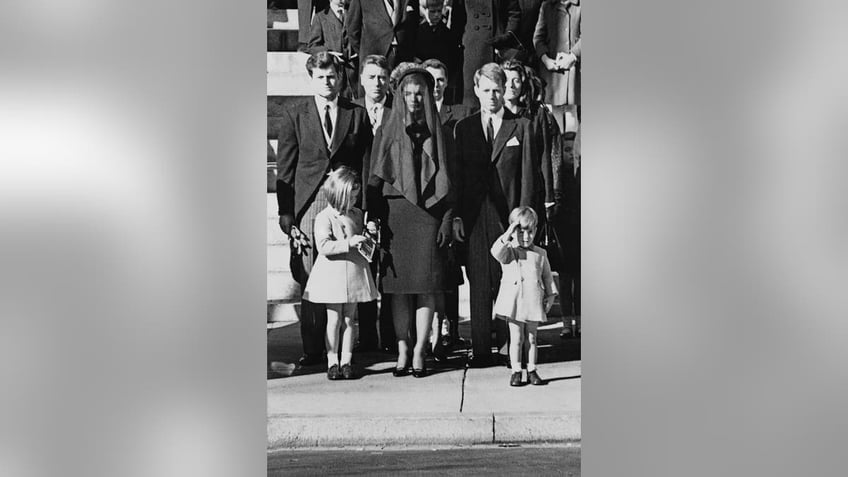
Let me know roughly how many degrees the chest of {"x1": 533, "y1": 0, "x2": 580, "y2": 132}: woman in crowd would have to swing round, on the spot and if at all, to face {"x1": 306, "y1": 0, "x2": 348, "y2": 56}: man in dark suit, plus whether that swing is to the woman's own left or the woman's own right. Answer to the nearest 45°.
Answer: approximately 90° to the woman's own right

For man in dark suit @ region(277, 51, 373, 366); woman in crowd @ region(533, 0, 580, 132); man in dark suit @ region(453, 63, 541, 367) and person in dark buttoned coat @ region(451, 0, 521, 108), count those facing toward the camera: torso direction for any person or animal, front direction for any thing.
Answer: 4

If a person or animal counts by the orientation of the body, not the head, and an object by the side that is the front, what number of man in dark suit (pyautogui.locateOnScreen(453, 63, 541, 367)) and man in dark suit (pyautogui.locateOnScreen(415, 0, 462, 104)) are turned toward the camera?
2

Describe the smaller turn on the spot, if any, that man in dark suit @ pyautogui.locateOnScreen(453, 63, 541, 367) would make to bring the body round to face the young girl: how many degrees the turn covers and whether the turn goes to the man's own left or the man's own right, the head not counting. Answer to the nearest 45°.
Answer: approximately 90° to the man's own right

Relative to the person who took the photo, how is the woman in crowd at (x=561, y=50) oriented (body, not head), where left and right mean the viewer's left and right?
facing the viewer

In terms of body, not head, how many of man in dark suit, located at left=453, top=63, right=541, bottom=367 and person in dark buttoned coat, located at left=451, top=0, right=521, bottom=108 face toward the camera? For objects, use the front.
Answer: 2

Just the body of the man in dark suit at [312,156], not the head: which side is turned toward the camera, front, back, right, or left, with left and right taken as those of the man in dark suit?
front

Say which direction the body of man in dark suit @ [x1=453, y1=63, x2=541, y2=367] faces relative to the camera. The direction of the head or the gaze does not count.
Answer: toward the camera

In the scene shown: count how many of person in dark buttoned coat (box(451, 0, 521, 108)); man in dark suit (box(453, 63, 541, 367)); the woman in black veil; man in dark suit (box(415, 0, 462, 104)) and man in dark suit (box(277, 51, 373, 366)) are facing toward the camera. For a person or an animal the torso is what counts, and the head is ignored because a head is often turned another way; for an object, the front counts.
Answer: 5

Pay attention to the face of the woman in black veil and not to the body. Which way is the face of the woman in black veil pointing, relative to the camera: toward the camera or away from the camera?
toward the camera

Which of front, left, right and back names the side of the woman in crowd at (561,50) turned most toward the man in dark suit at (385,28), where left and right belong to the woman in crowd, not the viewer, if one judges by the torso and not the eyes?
right
